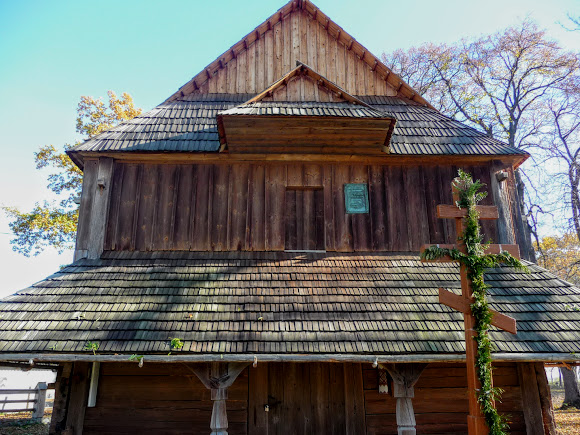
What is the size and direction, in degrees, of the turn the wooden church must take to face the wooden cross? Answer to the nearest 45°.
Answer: approximately 45° to its left

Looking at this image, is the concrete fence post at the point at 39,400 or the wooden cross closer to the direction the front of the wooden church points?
the wooden cross

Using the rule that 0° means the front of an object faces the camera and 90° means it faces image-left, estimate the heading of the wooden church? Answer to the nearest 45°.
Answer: approximately 0°
